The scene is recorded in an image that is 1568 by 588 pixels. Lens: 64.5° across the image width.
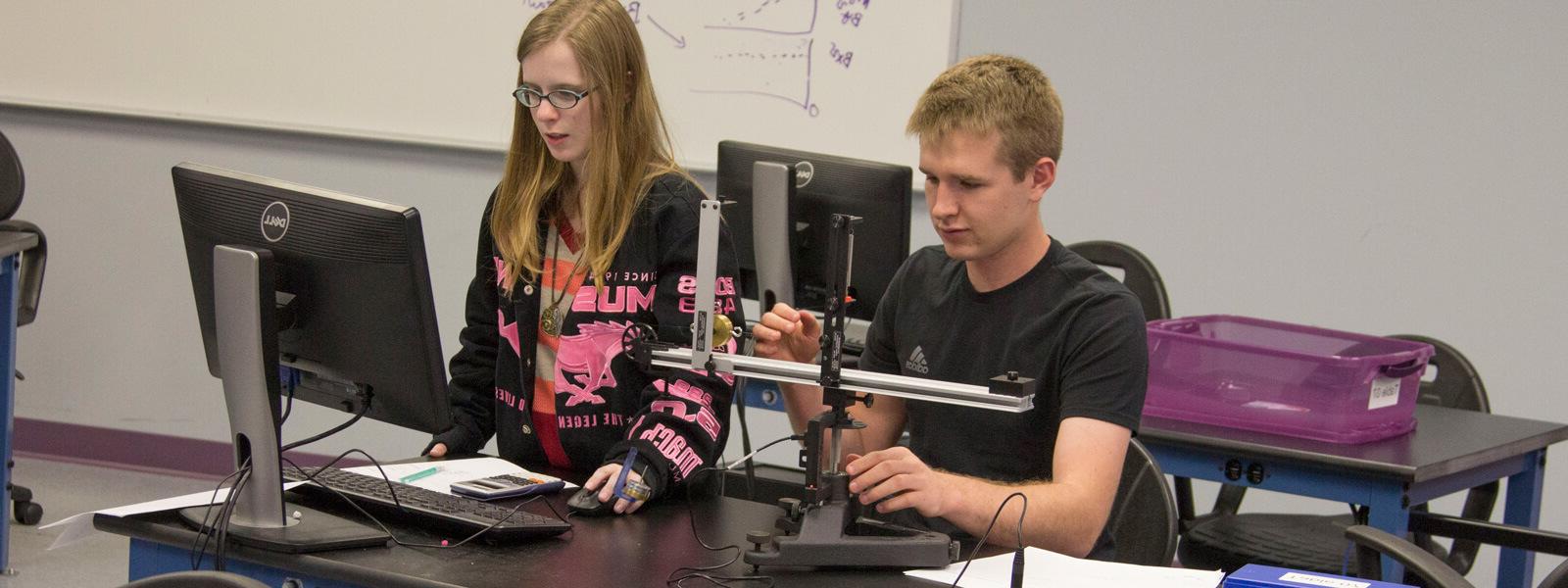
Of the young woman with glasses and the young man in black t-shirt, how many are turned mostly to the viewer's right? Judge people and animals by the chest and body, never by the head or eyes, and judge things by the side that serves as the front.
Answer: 0

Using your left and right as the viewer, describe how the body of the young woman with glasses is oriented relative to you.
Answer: facing the viewer and to the left of the viewer

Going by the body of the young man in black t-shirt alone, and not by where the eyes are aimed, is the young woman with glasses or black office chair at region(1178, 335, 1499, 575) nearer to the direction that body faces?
the young woman with glasses

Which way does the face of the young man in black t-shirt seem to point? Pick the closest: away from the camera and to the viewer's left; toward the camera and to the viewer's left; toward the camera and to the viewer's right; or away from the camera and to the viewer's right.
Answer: toward the camera and to the viewer's left

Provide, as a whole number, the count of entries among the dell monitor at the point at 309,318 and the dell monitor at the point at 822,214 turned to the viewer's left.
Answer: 0

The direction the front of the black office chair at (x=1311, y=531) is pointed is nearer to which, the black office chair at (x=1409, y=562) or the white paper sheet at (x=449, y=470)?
the white paper sheet

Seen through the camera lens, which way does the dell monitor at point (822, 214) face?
facing away from the viewer and to the right of the viewer

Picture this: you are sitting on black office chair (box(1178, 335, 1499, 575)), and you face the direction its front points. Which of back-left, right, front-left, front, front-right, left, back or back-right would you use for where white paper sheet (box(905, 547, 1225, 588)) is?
front-left

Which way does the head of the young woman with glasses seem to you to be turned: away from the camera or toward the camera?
toward the camera

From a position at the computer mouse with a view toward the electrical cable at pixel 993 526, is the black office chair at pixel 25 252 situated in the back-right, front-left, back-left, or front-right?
back-left

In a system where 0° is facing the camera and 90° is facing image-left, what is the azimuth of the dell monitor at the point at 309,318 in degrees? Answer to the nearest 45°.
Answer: approximately 225°

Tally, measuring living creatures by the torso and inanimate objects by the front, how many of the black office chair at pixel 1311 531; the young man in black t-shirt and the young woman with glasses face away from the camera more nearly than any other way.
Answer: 0
